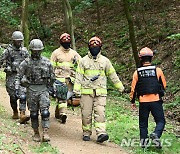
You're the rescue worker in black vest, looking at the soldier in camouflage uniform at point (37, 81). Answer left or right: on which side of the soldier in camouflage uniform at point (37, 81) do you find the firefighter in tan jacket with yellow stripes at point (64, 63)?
right

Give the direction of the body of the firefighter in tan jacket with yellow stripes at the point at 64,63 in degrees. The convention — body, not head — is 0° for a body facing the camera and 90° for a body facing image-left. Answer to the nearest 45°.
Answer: approximately 0°

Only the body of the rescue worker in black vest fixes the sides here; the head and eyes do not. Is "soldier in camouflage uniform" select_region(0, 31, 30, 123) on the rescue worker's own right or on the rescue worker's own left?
on the rescue worker's own left

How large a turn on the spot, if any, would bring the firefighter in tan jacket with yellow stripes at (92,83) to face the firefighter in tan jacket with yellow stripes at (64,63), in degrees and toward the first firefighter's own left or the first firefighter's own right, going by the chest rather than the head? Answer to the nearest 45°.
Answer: approximately 135° to the first firefighter's own right

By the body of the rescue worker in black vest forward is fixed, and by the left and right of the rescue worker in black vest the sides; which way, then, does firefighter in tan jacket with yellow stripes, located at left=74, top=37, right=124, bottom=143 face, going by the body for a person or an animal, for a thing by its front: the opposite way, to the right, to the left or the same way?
the opposite way

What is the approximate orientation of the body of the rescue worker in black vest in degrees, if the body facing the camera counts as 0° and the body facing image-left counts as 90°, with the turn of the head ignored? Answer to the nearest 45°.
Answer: approximately 180°

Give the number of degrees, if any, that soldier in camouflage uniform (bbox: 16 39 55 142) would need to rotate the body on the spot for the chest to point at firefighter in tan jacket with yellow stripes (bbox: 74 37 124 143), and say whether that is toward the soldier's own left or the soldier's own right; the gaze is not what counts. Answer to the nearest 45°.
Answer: approximately 90° to the soldier's own left
